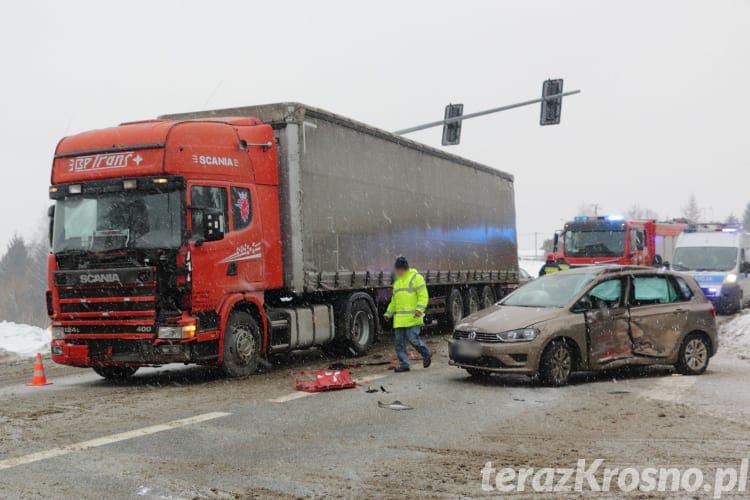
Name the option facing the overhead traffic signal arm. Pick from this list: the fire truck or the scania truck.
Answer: the fire truck

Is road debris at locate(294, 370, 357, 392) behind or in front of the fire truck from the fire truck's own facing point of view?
in front

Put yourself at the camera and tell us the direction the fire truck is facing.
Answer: facing the viewer and to the left of the viewer

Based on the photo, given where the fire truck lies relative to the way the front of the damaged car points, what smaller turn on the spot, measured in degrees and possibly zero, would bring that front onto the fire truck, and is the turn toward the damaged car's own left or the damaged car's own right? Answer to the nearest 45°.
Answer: approximately 135° to the damaged car's own right

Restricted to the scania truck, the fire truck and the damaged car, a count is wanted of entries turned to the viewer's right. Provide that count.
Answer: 0

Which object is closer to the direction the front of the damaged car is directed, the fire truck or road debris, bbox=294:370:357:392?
the road debris

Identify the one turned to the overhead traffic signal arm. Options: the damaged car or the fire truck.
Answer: the fire truck

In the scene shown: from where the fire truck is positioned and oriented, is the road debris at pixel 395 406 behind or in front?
in front

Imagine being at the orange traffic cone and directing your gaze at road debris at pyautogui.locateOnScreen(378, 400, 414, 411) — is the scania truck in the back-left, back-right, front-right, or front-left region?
front-left

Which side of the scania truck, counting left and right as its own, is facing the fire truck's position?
back

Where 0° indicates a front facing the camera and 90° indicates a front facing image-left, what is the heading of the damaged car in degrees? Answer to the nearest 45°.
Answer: approximately 45°

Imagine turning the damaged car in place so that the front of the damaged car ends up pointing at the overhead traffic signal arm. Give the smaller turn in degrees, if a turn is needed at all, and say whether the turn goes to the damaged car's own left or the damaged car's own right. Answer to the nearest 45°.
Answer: approximately 135° to the damaged car's own right
